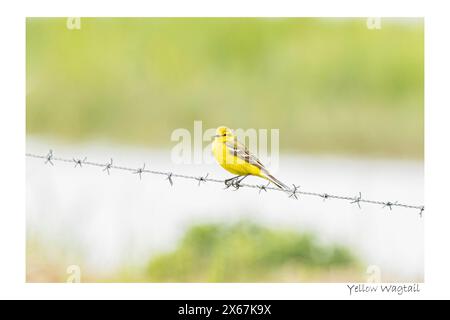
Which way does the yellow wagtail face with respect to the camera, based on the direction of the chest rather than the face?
to the viewer's left
